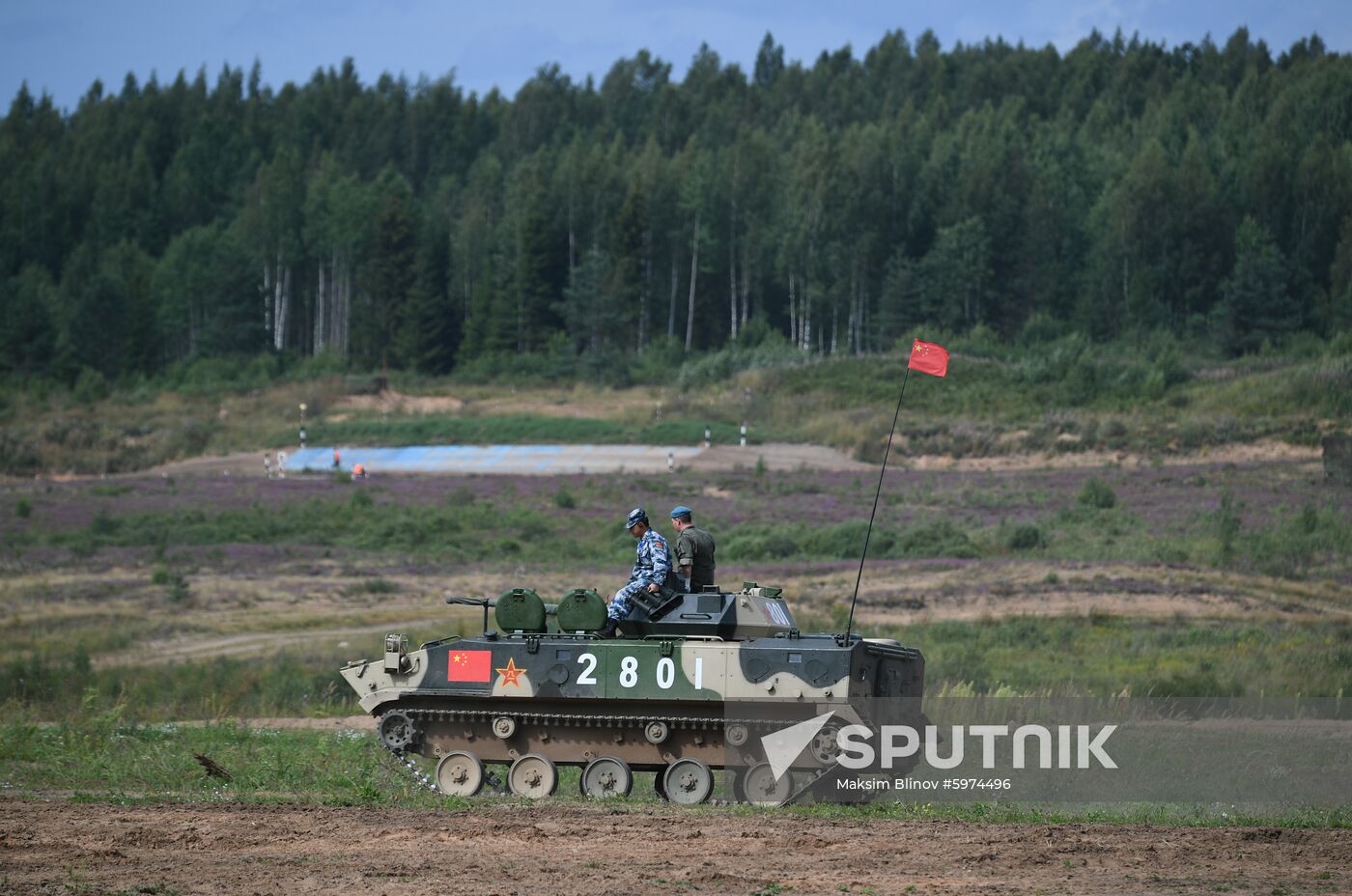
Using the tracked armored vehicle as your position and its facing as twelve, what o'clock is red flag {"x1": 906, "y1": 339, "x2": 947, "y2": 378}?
The red flag is roughly at 5 o'clock from the tracked armored vehicle.

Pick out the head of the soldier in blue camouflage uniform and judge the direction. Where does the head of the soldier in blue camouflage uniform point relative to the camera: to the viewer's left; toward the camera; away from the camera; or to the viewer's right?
to the viewer's left

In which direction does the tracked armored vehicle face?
to the viewer's left

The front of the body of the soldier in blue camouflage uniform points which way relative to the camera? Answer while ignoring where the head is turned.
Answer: to the viewer's left

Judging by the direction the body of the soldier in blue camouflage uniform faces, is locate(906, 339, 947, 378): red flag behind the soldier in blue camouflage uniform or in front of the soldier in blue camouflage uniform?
behind
